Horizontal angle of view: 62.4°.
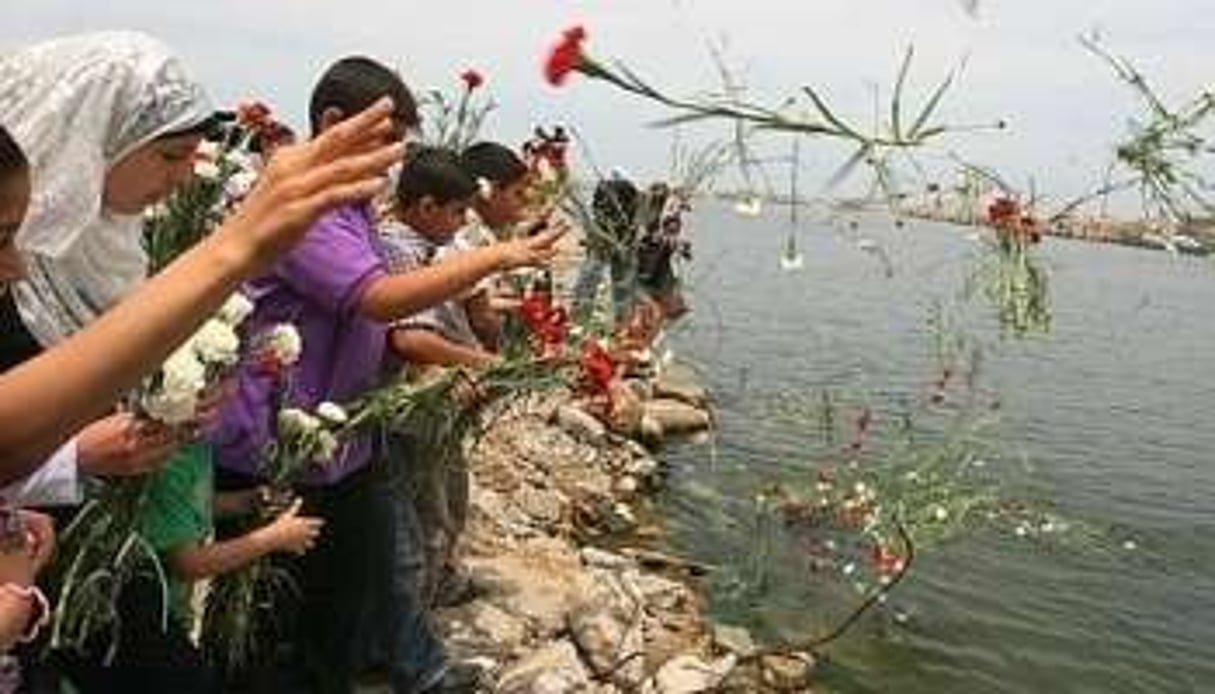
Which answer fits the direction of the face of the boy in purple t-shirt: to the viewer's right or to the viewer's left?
to the viewer's right

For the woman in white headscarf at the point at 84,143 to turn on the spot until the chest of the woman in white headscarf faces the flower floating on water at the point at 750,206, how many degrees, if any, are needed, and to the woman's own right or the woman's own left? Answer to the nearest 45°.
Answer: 0° — they already face it

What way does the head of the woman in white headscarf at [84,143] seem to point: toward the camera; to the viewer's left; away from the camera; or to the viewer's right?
to the viewer's right

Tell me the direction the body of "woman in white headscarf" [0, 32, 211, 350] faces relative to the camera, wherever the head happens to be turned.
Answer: to the viewer's right

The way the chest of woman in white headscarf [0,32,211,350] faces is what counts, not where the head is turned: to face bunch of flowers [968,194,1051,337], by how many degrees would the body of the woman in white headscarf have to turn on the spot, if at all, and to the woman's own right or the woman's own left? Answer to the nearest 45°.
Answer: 0° — they already face it

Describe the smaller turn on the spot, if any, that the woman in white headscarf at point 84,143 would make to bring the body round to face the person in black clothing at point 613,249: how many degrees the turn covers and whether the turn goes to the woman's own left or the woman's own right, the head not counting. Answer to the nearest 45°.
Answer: approximately 45° to the woman's own left
